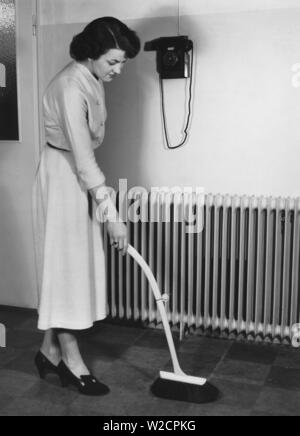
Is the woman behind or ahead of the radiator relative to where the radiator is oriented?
ahead

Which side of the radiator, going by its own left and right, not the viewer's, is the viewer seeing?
front
